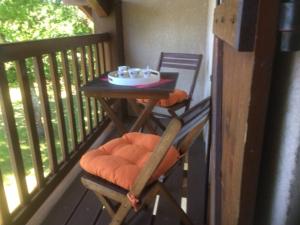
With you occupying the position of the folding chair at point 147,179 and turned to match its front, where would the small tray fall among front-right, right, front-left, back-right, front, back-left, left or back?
front-right

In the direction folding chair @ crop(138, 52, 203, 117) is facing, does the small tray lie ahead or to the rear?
ahead

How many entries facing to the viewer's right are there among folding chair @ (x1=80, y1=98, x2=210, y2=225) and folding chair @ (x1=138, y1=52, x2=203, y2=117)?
0

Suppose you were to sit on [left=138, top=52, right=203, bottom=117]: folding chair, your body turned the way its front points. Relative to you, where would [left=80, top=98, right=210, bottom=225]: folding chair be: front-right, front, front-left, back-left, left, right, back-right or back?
front-left

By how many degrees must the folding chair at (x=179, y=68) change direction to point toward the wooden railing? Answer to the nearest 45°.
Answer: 0° — it already faces it

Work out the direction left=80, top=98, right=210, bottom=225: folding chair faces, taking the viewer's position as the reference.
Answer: facing away from the viewer and to the left of the viewer

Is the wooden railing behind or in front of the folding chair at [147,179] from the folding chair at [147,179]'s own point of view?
in front

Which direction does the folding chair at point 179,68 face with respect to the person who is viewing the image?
facing the viewer and to the left of the viewer

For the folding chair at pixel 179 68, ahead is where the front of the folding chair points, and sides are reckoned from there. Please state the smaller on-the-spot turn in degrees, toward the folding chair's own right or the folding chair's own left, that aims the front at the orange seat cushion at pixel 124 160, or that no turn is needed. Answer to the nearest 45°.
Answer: approximately 45° to the folding chair's own left

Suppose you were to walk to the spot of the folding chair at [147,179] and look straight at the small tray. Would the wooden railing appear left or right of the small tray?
left
